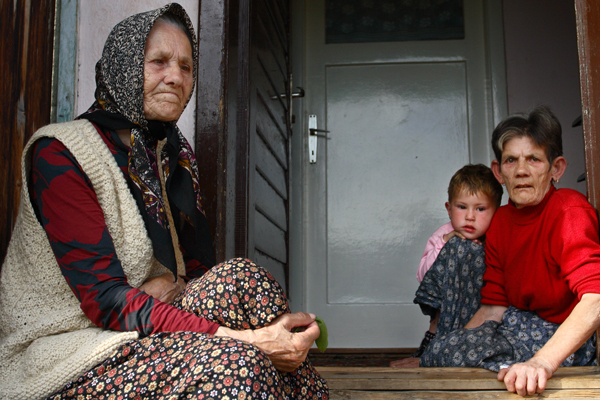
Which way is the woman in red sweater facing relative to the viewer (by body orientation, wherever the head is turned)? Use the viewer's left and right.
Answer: facing the viewer and to the left of the viewer

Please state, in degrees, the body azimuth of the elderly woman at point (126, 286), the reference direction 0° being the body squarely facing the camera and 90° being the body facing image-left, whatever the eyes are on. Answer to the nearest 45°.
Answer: approximately 315°

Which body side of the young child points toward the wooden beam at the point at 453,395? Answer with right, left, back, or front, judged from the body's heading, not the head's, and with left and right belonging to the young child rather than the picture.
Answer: front

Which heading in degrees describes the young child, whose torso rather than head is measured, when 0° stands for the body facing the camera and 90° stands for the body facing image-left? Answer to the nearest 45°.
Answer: approximately 0°

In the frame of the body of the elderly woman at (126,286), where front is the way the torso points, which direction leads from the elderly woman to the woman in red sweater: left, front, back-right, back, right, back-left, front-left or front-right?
front-left

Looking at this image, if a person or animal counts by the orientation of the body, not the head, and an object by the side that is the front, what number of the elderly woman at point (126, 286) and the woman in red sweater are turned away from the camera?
0

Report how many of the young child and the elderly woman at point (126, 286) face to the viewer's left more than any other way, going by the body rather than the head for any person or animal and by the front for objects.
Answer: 0

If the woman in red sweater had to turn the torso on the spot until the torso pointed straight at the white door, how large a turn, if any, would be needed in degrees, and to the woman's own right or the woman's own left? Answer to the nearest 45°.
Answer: approximately 90° to the woman's own right

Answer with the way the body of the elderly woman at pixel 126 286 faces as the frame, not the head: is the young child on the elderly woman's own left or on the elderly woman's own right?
on the elderly woman's own left

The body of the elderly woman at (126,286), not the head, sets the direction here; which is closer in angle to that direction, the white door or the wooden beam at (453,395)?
the wooden beam
